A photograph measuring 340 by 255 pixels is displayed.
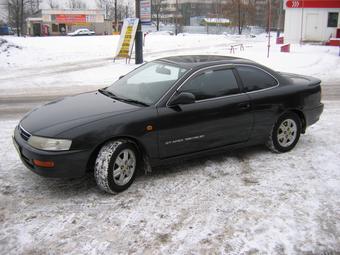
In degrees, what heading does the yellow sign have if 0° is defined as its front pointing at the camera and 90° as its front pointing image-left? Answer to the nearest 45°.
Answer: approximately 0°

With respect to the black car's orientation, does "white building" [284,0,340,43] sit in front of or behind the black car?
behind

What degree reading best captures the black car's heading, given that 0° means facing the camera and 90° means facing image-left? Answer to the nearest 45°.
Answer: approximately 45°

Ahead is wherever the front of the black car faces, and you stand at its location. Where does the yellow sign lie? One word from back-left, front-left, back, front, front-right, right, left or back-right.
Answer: back-right

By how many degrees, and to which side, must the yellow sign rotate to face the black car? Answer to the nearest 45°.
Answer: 0° — it already faces it

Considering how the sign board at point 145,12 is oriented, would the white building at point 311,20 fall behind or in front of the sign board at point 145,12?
behind

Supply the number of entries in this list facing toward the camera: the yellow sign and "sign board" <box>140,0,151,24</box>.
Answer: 2

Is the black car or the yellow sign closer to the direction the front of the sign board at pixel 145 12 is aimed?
the black car

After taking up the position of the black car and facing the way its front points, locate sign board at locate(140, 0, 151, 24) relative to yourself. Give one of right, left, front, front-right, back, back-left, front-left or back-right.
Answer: back-right
